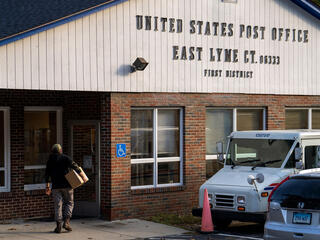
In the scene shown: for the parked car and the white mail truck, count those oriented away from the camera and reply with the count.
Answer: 1

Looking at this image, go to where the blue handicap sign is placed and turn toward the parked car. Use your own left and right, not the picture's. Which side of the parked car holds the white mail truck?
left

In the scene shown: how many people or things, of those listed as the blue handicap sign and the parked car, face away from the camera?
1

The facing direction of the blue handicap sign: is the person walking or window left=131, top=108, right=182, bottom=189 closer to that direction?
the person walking

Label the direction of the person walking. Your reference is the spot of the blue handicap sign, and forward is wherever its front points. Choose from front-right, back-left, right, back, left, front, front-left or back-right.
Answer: front-right

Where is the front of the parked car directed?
away from the camera

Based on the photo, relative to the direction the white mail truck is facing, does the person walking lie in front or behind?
in front

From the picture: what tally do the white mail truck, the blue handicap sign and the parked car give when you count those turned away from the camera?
1

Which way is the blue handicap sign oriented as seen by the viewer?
toward the camera

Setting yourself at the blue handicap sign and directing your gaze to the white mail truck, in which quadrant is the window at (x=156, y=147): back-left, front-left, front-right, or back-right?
front-left

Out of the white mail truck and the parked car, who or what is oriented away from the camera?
the parked car

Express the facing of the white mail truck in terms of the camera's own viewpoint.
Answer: facing the viewer and to the left of the viewer

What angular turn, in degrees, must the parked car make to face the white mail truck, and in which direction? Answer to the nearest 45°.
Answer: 0° — it already faces it

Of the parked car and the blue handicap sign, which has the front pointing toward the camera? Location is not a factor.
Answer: the blue handicap sign

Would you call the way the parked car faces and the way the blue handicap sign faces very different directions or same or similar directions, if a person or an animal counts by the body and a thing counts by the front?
very different directions

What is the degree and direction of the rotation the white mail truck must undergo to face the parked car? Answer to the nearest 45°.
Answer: approximately 45° to its left

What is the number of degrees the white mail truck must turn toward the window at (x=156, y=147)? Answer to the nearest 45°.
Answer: approximately 90° to its right
